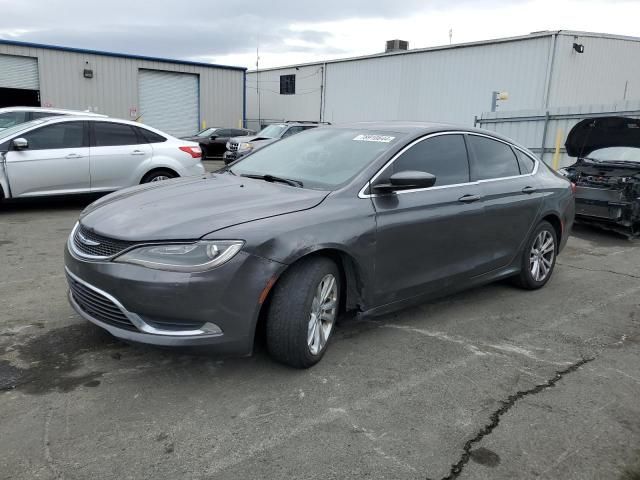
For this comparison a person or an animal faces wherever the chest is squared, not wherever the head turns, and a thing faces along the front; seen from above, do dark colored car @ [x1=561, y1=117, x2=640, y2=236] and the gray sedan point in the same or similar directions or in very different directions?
same or similar directions

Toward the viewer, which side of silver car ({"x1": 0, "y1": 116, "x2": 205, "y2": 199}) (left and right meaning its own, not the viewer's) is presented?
left

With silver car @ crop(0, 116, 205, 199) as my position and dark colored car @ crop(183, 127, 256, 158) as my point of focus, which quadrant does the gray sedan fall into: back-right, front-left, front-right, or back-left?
back-right

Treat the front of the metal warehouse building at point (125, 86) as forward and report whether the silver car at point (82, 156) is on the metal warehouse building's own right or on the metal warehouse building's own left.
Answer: on the metal warehouse building's own right

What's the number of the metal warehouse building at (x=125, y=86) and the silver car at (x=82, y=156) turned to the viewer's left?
1

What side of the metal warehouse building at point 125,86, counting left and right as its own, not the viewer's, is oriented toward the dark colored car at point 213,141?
front

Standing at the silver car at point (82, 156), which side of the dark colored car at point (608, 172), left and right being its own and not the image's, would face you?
front

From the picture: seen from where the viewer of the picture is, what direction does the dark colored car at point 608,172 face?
facing the viewer and to the left of the viewer

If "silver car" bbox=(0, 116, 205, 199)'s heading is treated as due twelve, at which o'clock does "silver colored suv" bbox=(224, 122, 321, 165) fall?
The silver colored suv is roughly at 4 o'clock from the silver car.

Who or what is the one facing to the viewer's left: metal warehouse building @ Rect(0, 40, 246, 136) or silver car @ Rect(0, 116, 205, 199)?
the silver car

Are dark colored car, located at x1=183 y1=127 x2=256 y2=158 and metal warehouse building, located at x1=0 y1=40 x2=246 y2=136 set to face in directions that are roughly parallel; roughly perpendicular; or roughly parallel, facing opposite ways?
roughly perpendicular

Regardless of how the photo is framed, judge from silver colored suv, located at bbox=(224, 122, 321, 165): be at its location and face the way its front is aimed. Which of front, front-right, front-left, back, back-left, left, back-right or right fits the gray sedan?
front-left

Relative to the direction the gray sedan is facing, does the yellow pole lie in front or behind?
behind

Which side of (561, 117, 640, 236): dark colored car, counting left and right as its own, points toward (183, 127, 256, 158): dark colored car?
right

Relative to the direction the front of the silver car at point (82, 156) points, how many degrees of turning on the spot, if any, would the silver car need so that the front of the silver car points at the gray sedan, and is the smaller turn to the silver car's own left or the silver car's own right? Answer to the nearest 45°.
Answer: approximately 90° to the silver car's own left

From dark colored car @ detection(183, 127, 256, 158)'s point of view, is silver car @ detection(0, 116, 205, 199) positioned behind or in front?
in front

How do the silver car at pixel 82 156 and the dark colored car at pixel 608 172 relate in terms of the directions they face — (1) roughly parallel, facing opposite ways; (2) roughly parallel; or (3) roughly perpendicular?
roughly parallel

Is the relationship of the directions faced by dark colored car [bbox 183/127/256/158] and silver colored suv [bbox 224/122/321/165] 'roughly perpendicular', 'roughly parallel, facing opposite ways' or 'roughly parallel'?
roughly parallel
